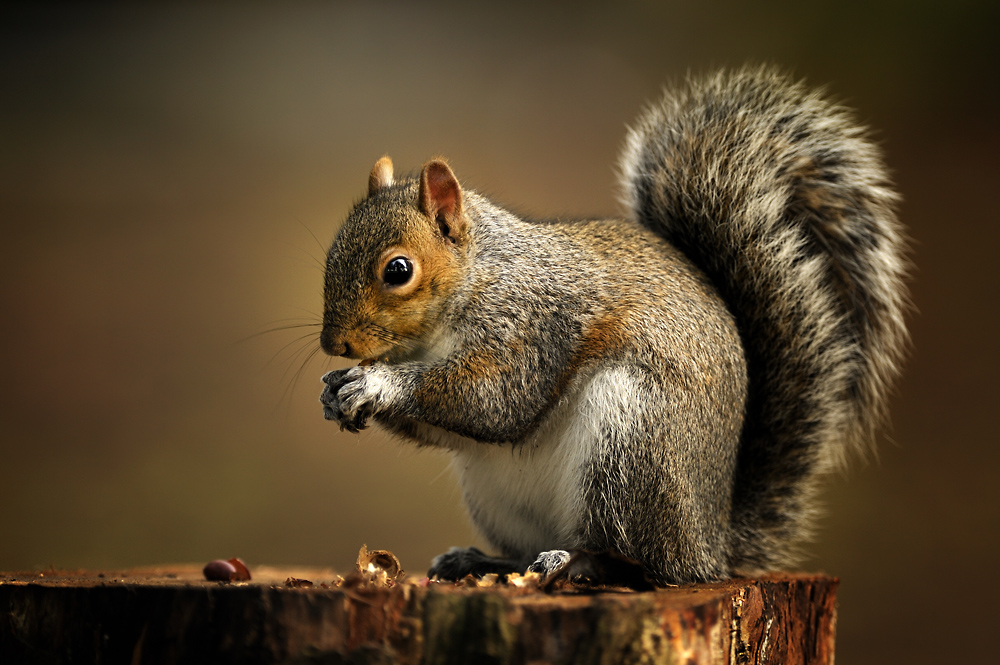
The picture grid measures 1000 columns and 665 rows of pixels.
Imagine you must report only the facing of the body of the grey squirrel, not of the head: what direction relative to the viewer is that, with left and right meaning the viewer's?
facing to the left of the viewer
